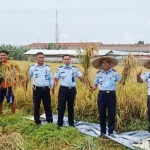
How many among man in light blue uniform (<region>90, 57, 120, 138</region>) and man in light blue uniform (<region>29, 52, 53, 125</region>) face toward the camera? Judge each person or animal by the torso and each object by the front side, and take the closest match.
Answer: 2

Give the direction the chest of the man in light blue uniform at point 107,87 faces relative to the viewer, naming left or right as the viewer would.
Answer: facing the viewer

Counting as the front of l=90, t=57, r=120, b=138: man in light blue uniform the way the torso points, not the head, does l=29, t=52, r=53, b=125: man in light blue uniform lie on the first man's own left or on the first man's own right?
on the first man's own right

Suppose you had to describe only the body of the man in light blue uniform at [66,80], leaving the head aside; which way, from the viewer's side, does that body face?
toward the camera

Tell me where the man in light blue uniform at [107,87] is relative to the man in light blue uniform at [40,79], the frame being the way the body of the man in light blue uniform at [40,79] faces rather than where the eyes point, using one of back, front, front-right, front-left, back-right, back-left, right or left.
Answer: front-left

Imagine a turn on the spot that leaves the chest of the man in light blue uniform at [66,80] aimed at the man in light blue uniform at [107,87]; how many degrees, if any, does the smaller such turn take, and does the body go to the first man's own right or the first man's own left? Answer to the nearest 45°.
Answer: approximately 45° to the first man's own left

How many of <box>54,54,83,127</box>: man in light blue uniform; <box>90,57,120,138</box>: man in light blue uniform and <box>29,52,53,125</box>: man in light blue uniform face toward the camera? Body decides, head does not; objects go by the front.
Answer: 3

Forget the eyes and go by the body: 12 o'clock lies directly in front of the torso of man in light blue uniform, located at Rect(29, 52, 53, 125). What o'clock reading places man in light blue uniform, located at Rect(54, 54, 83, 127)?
man in light blue uniform, located at Rect(54, 54, 83, 127) is roughly at 10 o'clock from man in light blue uniform, located at Rect(29, 52, 53, 125).
